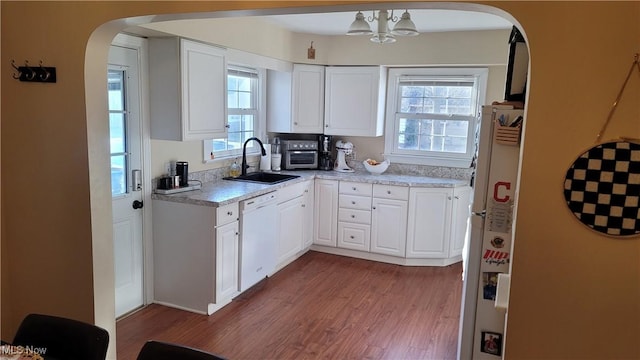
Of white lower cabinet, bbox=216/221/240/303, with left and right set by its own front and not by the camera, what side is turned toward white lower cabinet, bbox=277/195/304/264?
left

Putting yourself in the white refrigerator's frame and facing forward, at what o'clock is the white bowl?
The white bowl is roughly at 2 o'clock from the white refrigerator.

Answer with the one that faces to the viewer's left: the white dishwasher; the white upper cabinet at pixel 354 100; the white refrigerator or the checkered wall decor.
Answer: the white refrigerator

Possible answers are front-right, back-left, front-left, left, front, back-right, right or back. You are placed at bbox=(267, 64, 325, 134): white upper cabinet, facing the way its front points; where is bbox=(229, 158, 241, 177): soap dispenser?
right

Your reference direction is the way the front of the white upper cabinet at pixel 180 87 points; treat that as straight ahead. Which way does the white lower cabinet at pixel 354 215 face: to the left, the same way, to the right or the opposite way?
to the right

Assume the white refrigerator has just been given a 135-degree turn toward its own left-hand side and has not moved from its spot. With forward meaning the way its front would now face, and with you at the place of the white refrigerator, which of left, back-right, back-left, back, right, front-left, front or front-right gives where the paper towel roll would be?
back

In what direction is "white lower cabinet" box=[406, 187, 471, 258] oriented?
toward the camera

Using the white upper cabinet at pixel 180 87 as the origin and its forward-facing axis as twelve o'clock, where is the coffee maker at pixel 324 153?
The coffee maker is roughly at 9 o'clock from the white upper cabinet.

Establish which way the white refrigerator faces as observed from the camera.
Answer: facing to the left of the viewer

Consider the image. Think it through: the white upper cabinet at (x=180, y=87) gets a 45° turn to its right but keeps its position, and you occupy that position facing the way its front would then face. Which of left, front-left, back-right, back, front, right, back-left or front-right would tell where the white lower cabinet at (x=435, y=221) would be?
left

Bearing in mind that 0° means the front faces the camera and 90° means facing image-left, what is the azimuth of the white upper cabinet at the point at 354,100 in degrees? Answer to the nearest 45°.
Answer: approximately 0°

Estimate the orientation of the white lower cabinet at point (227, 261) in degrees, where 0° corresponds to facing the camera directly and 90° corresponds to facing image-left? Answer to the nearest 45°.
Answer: approximately 315°

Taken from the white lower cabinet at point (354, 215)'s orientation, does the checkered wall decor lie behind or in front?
in front

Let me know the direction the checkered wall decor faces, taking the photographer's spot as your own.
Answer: facing the viewer
